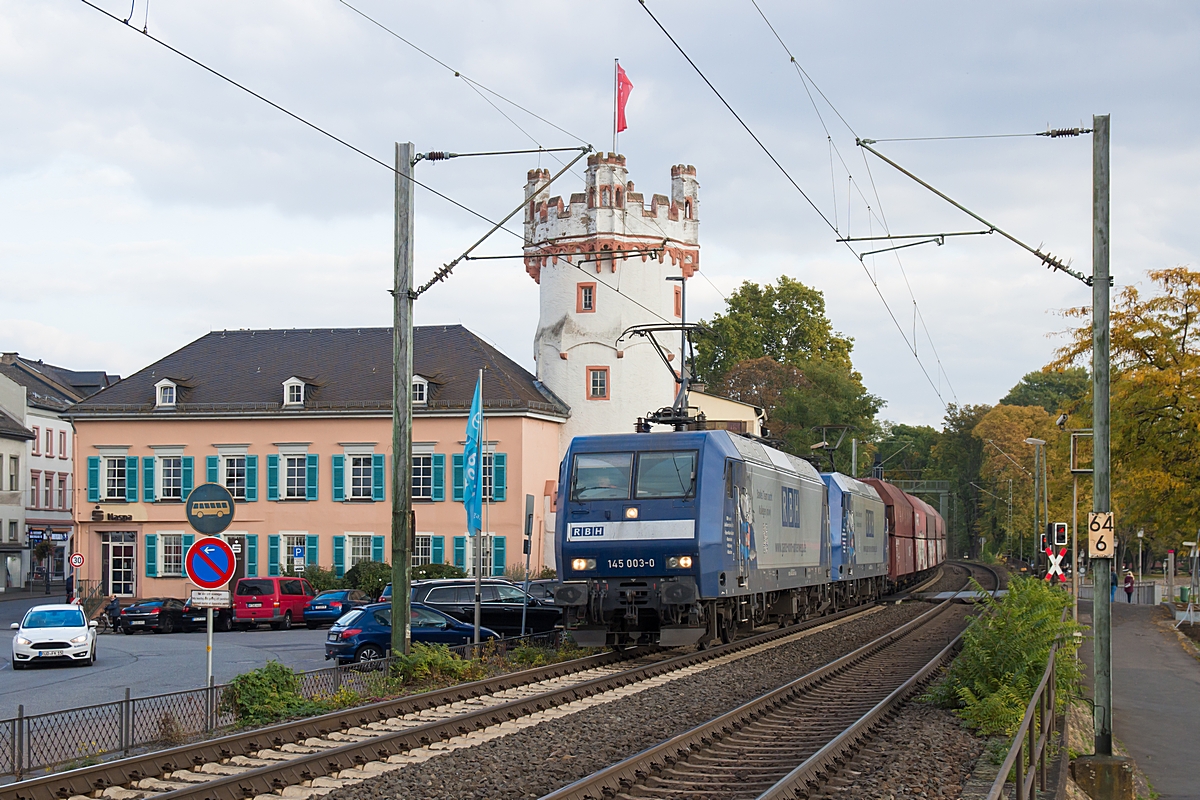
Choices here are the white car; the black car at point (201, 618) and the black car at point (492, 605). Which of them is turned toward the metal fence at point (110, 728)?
the white car

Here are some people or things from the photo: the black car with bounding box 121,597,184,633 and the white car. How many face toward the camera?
1

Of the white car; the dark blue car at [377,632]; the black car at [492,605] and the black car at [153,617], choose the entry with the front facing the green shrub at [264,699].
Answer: the white car

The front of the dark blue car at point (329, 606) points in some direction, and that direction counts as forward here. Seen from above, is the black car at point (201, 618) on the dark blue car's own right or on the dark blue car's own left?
on the dark blue car's own left

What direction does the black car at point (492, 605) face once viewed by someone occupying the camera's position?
facing to the right of the viewer
